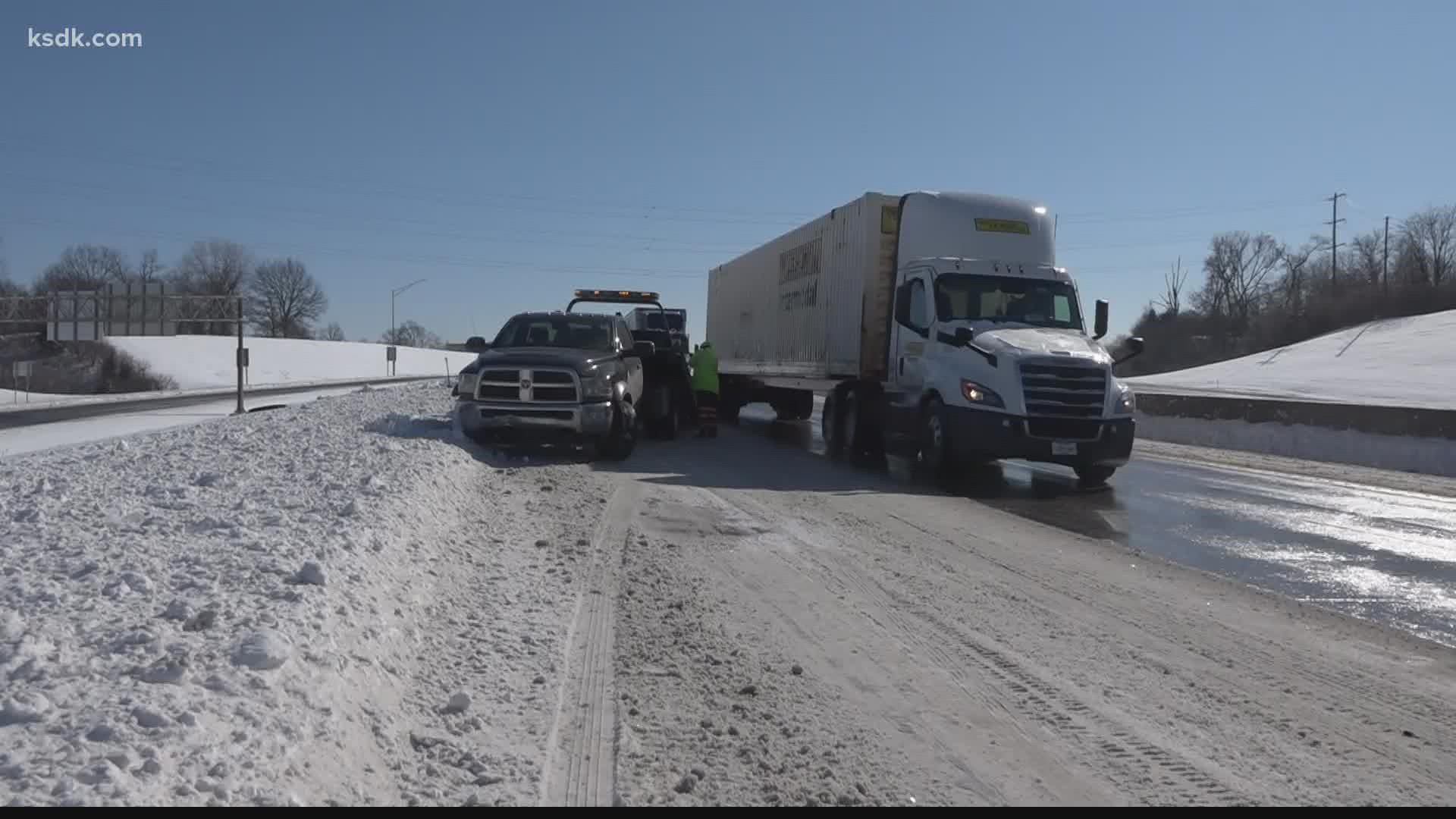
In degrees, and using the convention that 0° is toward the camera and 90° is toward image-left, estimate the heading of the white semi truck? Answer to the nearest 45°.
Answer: approximately 315°

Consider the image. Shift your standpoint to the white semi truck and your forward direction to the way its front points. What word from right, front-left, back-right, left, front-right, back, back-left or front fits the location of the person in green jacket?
back

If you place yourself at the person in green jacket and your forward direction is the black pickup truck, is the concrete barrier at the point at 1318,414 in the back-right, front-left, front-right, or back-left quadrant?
back-left

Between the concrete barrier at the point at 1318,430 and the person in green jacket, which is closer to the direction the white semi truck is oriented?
the concrete barrier

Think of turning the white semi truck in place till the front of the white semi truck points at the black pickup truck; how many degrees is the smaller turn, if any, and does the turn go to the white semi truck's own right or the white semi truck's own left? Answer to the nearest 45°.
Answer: approximately 90° to the white semi truck's own right

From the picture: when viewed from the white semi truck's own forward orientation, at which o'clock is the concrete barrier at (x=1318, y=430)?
The concrete barrier is roughly at 9 o'clock from the white semi truck.

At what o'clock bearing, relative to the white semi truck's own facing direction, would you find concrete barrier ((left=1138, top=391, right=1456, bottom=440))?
The concrete barrier is roughly at 9 o'clock from the white semi truck.
